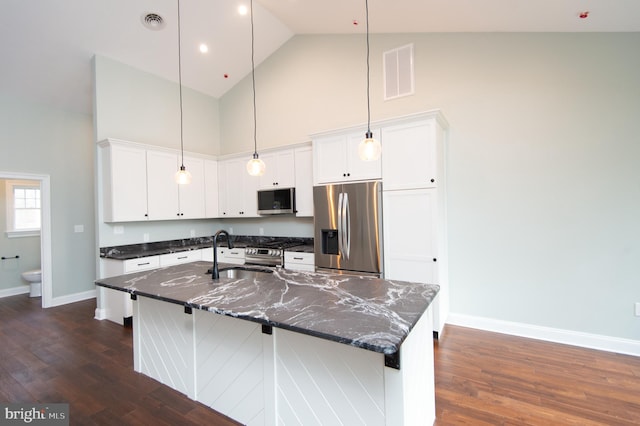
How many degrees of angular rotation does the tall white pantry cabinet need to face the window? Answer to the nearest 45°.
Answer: approximately 45° to its right

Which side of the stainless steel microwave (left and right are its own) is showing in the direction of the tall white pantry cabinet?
left

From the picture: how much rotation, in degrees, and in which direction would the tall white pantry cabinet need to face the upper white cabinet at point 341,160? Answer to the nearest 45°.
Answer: approximately 45° to its right

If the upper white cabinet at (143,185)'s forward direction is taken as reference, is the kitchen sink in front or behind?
in front

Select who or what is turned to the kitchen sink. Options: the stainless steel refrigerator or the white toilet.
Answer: the stainless steel refrigerator

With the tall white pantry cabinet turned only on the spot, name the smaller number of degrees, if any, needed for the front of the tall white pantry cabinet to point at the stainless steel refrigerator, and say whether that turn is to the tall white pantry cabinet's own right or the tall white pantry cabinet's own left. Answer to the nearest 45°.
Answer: approximately 45° to the tall white pantry cabinet's own right

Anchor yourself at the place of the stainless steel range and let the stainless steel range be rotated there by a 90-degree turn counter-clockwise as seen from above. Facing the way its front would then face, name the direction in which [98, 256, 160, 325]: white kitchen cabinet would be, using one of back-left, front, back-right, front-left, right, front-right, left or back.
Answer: back-right

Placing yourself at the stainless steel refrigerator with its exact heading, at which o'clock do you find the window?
The window is roughly at 2 o'clock from the stainless steel refrigerator.

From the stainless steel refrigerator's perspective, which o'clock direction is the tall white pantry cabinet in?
The tall white pantry cabinet is roughly at 8 o'clock from the stainless steel refrigerator.

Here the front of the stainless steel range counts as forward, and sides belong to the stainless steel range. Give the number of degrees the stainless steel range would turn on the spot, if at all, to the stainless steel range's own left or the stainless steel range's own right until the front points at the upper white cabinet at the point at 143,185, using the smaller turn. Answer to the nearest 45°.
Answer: approximately 45° to the stainless steel range's own right

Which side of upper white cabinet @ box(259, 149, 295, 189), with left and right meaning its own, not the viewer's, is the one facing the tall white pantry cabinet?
left
